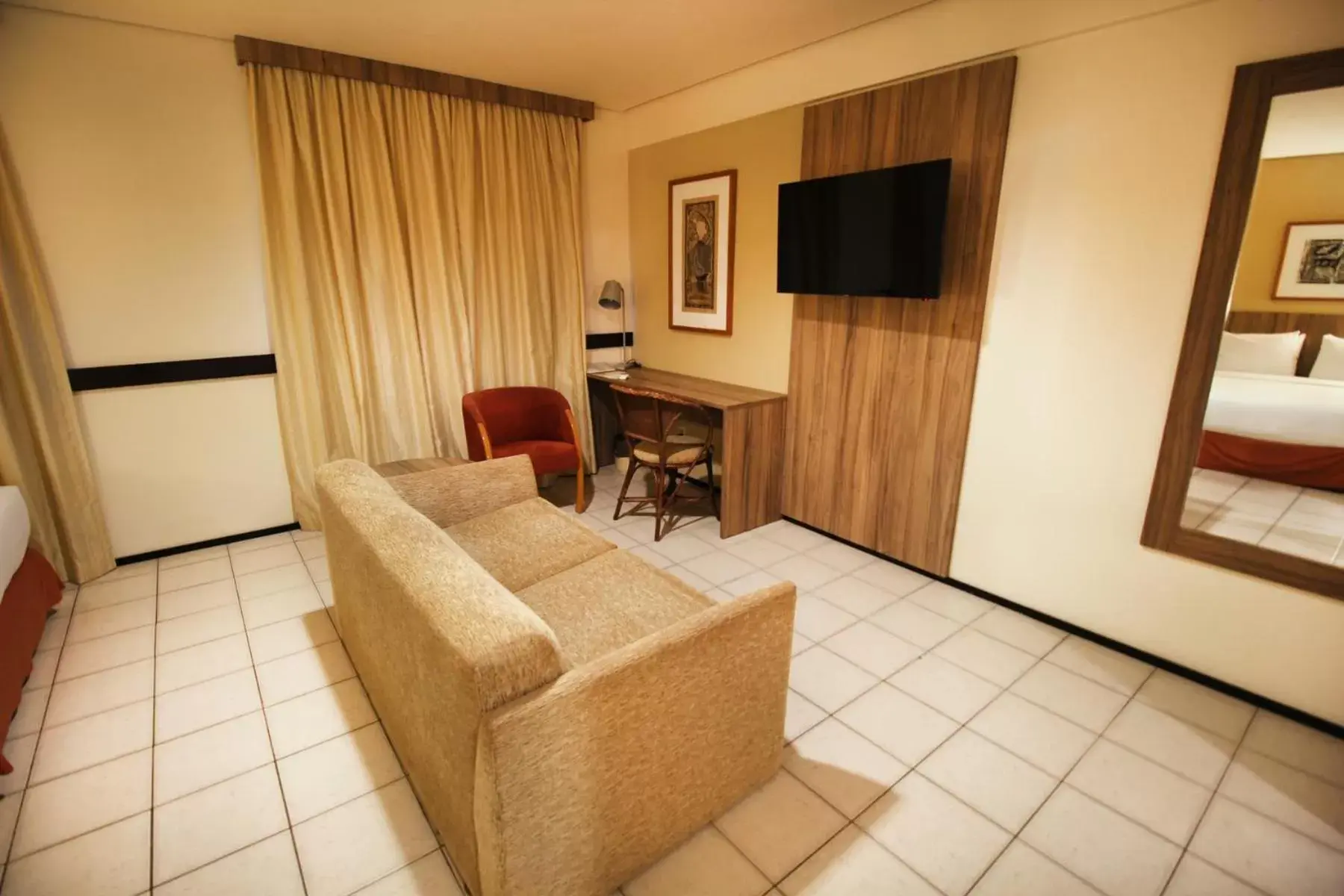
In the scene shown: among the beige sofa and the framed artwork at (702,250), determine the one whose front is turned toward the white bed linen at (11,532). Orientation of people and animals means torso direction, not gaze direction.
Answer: the framed artwork

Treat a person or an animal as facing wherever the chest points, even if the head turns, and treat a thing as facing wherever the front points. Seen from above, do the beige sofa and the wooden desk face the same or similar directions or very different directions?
very different directions

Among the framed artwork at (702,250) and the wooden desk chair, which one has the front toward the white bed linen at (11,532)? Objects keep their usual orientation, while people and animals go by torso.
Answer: the framed artwork

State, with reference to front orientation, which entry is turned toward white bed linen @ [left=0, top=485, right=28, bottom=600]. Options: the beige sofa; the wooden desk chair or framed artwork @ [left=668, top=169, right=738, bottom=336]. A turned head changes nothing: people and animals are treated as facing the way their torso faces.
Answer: the framed artwork

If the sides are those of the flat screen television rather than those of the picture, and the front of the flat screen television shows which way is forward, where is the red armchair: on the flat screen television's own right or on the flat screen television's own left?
on the flat screen television's own right

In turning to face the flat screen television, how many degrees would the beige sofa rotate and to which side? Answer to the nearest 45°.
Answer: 0° — it already faces it

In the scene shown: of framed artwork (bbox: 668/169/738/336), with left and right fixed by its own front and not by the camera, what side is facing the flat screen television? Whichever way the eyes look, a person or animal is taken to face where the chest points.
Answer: left

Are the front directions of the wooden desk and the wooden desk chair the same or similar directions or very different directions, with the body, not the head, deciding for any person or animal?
very different directions

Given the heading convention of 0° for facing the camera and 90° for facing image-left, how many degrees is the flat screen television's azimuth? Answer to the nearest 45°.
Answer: approximately 45°

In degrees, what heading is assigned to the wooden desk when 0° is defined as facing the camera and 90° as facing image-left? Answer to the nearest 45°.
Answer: approximately 45°

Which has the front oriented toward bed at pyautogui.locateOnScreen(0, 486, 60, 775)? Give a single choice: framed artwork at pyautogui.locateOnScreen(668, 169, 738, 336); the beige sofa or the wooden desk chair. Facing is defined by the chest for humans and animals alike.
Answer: the framed artwork
